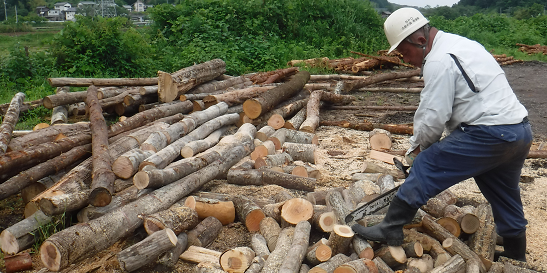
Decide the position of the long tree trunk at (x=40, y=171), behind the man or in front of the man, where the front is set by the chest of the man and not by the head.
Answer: in front

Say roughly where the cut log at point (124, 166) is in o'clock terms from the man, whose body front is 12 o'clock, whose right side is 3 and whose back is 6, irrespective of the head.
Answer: The cut log is roughly at 12 o'clock from the man.

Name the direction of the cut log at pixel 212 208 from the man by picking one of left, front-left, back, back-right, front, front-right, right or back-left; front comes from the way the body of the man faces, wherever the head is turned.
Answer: front

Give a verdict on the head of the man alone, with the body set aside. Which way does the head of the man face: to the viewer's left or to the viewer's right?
to the viewer's left

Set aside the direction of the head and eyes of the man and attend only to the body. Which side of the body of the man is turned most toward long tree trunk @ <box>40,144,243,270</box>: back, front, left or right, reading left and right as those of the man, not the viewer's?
front

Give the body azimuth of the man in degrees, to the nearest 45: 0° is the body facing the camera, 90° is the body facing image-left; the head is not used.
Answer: approximately 90°

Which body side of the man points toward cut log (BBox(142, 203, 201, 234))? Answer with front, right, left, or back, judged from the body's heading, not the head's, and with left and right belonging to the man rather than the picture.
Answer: front

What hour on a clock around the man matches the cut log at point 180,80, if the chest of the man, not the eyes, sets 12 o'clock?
The cut log is roughly at 1 o'clock from the man.

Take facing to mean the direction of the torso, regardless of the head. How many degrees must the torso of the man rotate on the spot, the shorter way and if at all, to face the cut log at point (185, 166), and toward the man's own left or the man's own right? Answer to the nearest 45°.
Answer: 0° — they already face it

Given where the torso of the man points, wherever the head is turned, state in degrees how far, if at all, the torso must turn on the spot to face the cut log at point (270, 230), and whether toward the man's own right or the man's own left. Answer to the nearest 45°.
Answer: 0° — they already face it

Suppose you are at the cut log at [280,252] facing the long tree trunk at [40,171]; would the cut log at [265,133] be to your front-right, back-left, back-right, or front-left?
front-right

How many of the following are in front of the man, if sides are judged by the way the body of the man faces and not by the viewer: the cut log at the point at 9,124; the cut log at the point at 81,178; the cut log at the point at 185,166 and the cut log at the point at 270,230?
4

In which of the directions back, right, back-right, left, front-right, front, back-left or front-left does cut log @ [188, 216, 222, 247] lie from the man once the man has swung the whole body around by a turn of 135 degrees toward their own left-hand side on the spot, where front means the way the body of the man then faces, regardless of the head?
back-right

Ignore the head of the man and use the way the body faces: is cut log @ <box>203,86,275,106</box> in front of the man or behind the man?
in front

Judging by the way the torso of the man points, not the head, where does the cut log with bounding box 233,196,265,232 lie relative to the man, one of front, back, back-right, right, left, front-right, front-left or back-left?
front

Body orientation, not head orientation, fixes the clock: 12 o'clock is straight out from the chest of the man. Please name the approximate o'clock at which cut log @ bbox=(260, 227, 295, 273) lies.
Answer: The cut log is roughly at 11 o'clock from the man.

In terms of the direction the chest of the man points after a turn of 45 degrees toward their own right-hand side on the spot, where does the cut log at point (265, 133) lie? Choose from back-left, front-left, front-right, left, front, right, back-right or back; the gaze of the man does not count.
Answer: front
